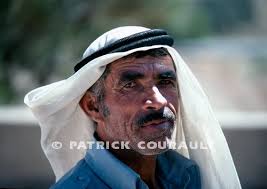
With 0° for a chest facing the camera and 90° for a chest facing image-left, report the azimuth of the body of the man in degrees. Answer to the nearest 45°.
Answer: approximately 315°
